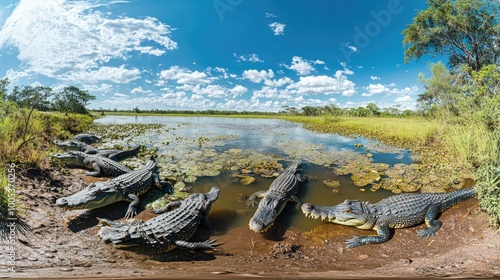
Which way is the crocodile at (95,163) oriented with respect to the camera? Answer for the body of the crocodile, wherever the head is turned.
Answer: to the viewer's left

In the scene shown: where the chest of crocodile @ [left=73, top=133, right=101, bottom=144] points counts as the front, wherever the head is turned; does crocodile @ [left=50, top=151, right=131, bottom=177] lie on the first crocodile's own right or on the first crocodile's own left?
on the first crocodile's own left

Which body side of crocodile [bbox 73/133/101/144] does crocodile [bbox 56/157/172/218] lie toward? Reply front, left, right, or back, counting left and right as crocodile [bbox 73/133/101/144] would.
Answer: left

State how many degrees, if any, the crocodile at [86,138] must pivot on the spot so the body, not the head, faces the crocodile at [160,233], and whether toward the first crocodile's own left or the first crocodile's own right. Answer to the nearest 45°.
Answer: approximately 90° to the first crocodile's own left

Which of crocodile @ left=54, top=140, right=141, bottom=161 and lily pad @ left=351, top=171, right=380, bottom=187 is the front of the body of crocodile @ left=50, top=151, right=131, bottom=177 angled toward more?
the crocodile

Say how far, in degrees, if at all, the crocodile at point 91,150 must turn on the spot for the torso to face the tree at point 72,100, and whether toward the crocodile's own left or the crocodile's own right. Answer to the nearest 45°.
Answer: approximately 90° to the crocodile's own right

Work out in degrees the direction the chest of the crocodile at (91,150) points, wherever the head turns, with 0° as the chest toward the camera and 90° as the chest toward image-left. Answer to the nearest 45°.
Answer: approximately 90°

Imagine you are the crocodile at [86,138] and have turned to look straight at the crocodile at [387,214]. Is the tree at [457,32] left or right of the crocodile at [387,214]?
left

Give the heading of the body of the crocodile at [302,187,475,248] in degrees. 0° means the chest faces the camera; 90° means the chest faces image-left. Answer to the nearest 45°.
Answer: approximately 90°

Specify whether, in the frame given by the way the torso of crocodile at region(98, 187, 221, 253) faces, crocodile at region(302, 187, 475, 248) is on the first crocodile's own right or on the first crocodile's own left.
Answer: on the first crocodile's own left

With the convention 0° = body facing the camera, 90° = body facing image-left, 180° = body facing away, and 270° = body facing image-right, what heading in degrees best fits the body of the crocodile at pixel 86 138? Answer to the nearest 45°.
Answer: approximately 90°

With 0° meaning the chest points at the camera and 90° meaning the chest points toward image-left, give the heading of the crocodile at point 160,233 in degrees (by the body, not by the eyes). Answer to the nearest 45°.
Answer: approximately 45°
